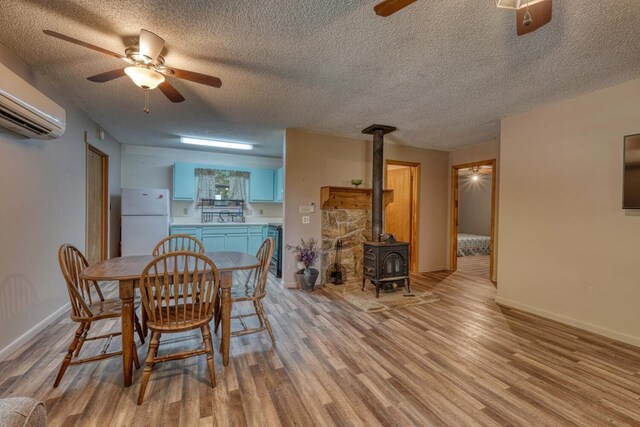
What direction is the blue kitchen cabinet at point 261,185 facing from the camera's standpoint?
toward the camera

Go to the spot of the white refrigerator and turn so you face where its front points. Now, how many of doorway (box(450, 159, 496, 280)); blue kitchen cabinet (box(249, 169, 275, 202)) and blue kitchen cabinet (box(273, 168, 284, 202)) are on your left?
3

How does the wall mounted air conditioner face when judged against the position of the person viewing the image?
facing the viewer and to the right of the viewer

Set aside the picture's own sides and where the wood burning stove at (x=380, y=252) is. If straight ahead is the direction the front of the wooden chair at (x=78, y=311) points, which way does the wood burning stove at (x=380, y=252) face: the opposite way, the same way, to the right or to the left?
to the right

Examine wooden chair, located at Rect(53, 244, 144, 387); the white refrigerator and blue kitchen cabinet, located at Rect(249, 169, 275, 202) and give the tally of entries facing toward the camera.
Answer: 2

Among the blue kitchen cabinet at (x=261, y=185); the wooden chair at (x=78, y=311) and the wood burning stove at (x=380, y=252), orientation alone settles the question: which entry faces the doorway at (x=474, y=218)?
the wooden chair

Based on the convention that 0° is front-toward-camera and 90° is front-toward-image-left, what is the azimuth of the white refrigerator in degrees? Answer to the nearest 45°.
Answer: approximately 0°

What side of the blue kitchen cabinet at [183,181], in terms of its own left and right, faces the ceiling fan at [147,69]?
front

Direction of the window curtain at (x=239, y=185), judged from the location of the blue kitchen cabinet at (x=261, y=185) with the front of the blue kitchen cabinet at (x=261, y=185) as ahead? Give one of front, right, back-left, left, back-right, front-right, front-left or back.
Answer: right

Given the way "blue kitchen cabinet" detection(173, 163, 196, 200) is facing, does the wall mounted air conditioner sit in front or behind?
in front

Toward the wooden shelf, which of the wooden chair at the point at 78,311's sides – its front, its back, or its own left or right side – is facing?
front

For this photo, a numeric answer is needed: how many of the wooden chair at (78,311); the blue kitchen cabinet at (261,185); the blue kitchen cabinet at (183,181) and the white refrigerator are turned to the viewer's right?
1

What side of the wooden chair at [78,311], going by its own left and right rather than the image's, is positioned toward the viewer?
right

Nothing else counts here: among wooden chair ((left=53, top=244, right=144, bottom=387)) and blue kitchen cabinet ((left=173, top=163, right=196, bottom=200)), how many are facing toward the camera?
1

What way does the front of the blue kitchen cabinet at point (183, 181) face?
toward the camera

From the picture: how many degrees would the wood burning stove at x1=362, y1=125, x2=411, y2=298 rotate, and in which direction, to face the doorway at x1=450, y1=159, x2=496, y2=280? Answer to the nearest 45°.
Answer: approximately 90° to its left

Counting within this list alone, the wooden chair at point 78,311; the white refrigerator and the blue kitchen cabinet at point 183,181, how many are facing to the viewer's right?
1
